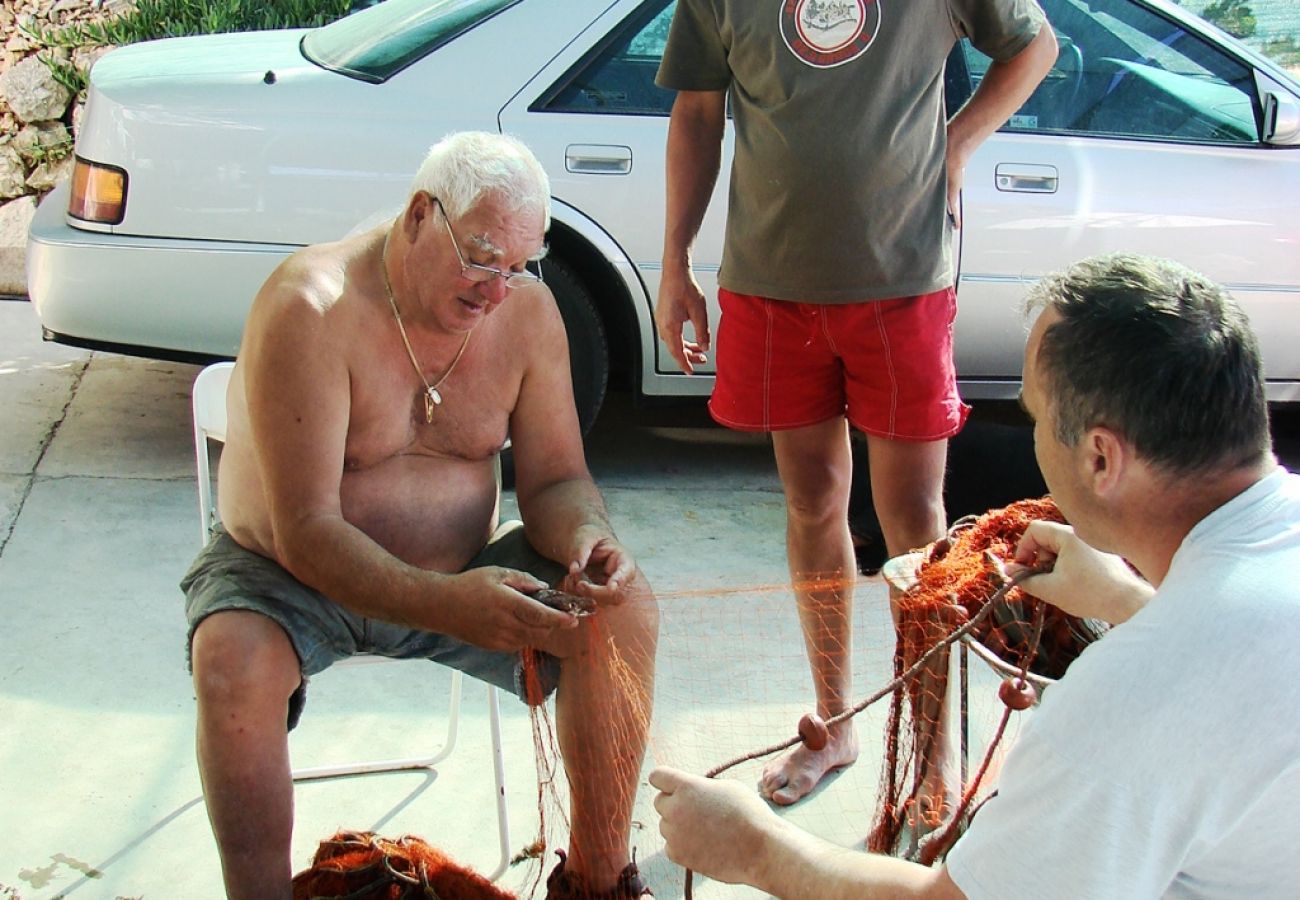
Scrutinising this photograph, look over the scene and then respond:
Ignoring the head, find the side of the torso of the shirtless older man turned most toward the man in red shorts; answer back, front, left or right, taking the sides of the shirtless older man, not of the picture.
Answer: left

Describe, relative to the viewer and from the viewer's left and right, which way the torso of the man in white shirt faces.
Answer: facing away from the viewer and to the left of the viewer

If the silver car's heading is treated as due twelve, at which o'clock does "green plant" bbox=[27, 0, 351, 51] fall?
The green plant is roughly at 8 o'clock from the silver car.

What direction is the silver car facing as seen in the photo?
to the viewer's right

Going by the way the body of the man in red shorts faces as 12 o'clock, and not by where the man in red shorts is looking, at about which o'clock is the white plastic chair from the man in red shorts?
The white plastic chair is roughly at 2 o'clock from the man in red shorts.

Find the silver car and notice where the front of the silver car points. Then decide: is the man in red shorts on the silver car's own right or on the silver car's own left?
on the silver car's own right

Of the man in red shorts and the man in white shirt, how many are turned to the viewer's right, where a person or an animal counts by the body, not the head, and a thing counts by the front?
0

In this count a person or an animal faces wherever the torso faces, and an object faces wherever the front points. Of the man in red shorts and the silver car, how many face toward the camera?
1

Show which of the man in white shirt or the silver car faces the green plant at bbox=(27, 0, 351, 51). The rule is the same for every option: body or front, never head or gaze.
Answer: the man in white shirt

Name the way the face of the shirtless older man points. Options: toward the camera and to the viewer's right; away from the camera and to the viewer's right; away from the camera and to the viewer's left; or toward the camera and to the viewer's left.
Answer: toward the camera and to the viewer's right
